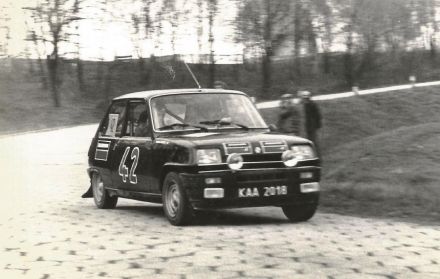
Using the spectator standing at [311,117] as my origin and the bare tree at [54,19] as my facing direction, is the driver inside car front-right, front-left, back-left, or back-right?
back-left

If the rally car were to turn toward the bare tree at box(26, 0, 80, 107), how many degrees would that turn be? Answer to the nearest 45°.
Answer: approximately 135° to its left

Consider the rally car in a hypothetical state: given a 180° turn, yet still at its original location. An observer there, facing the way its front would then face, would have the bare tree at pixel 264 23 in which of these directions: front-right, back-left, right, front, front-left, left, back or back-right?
front-right

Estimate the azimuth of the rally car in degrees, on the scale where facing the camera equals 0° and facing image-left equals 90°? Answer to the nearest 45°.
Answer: approximately 315°
